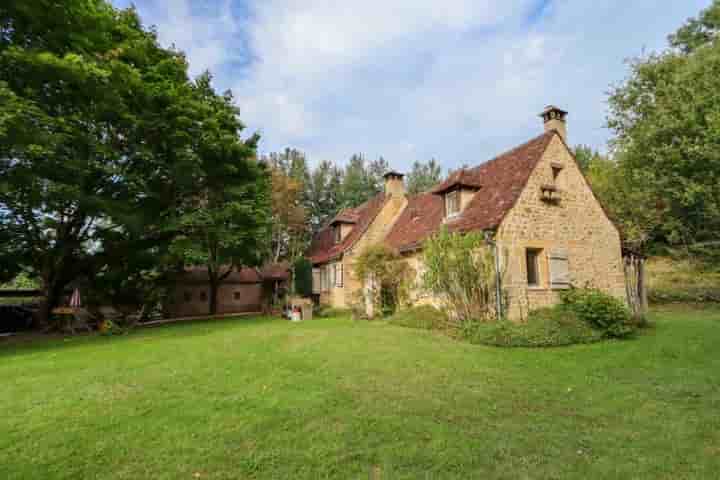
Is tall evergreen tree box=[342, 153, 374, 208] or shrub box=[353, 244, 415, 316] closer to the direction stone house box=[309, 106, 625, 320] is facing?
the shrub

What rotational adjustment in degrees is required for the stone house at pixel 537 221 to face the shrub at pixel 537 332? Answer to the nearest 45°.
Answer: approximately 45° to its left

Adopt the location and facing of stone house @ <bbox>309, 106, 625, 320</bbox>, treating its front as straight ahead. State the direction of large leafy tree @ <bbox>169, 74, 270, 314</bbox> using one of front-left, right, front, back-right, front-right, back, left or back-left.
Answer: front-right

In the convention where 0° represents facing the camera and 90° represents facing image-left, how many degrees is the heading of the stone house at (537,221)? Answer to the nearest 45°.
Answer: approximately 45°

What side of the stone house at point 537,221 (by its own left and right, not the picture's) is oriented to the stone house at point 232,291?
right
